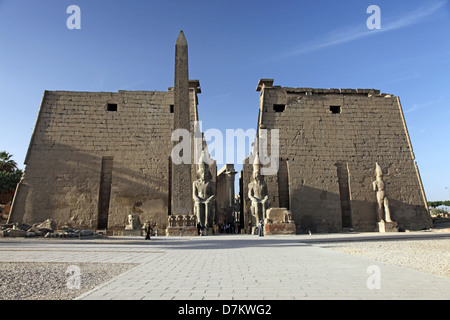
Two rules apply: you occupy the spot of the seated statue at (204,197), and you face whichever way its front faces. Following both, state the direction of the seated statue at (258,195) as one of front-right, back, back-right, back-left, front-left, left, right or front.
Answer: left

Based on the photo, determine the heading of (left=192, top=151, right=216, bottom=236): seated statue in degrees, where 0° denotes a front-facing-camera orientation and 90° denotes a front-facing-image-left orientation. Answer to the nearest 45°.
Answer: approximately 0°

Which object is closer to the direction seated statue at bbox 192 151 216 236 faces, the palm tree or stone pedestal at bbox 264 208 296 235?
the stone pedestal

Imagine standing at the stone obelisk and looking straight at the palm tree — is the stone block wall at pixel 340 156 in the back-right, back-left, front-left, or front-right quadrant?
back-right

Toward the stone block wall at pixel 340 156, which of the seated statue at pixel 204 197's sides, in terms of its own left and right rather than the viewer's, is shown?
left

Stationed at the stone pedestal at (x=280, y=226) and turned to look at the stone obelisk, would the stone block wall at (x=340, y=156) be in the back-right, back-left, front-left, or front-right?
back-right

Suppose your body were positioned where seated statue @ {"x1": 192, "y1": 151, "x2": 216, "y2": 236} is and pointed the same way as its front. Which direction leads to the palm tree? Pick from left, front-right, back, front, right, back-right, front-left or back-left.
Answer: back-right

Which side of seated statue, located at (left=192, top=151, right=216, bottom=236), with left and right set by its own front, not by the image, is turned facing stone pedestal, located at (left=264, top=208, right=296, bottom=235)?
left
